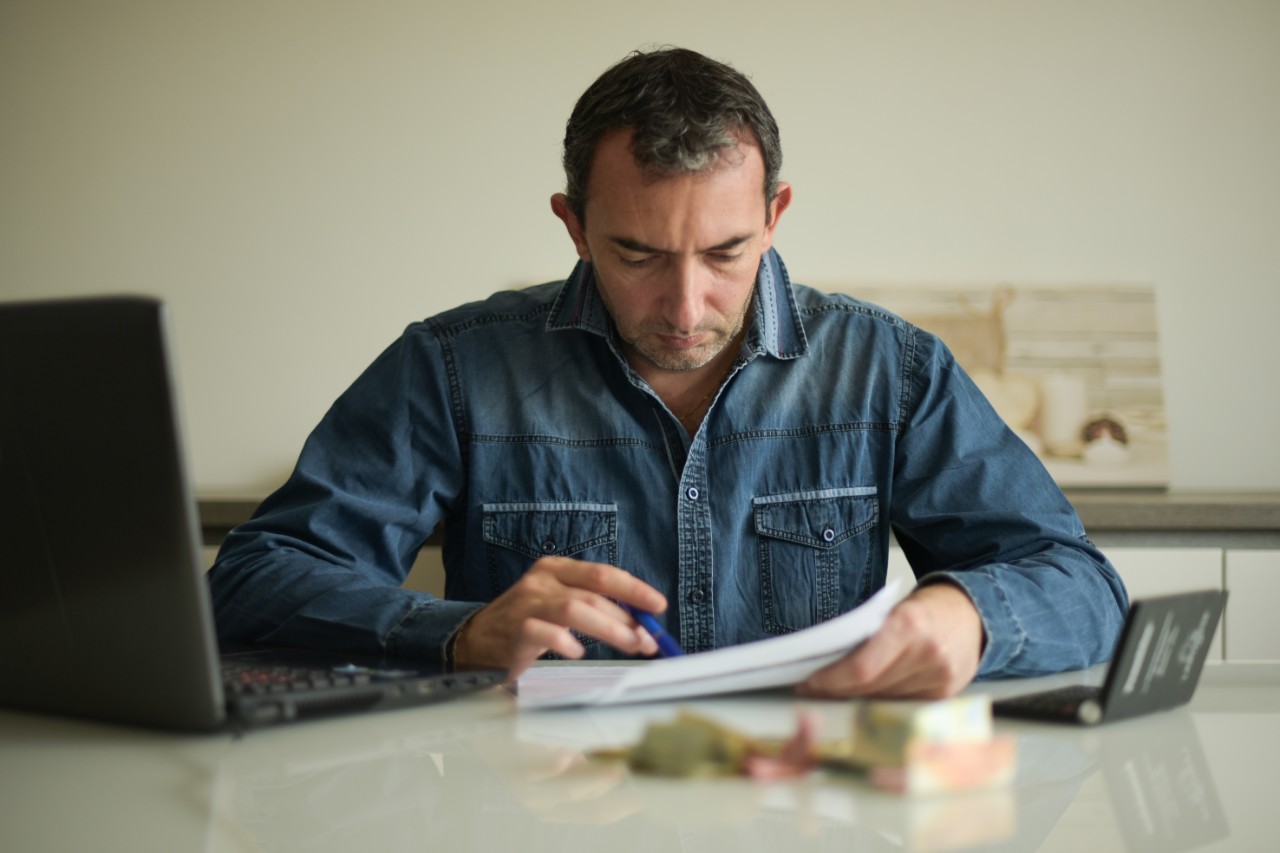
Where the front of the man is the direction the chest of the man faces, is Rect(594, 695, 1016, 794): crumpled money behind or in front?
in front

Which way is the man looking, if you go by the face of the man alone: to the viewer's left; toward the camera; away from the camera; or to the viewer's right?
toward the camera

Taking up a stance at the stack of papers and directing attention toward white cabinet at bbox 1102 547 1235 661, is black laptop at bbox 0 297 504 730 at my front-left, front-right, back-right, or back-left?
back-left

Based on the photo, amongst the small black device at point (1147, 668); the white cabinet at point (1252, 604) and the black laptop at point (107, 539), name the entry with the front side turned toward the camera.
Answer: the white cabinet

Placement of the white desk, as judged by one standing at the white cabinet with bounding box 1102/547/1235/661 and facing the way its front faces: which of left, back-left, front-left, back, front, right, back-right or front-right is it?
front

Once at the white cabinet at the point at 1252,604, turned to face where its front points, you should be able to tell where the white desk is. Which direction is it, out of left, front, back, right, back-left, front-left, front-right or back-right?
front

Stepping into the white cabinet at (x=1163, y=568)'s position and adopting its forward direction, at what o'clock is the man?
The man is roughly at 1 o'clock from the white cabinet.

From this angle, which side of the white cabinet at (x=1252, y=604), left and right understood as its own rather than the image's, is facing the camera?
front

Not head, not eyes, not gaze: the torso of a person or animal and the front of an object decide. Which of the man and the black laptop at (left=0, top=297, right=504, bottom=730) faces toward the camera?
the man

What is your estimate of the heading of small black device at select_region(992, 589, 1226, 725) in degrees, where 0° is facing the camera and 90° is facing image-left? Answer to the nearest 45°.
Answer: approximately 135°

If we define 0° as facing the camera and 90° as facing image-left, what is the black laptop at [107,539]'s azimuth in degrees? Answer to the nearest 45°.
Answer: approximately 225°

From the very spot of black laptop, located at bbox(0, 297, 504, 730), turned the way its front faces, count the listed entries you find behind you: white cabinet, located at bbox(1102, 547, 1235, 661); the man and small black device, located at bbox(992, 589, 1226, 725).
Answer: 0

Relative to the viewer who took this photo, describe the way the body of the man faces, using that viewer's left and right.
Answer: facing the viewer

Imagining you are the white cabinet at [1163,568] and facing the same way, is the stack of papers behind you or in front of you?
in front

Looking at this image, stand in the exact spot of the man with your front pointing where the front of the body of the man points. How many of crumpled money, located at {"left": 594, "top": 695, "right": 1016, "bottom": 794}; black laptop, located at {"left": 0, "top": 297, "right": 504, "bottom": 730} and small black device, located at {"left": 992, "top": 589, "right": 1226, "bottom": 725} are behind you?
0

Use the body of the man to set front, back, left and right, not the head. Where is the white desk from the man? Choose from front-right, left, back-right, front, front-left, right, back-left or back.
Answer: front
